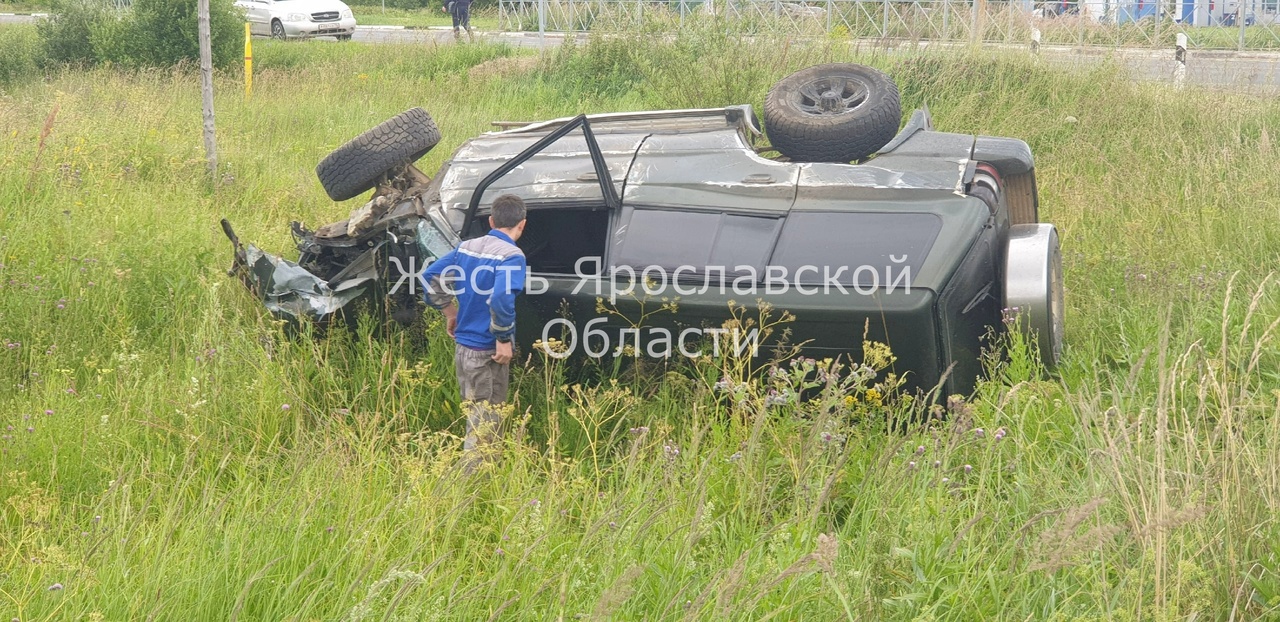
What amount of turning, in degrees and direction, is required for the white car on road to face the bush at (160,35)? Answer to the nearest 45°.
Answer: approximately 45° to its right

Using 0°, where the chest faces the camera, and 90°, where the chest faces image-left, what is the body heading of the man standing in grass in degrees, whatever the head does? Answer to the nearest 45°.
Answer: approximately 225°

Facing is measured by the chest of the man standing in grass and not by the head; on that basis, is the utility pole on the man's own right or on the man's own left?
on the man's own left

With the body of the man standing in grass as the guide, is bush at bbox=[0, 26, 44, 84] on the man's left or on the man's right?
on the man's left

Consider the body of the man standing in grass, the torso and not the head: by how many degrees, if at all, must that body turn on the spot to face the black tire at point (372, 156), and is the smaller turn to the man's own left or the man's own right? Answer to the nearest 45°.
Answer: approximately 45° to the man's own left

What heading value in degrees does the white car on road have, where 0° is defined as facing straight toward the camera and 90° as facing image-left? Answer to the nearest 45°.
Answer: approximately 315°
